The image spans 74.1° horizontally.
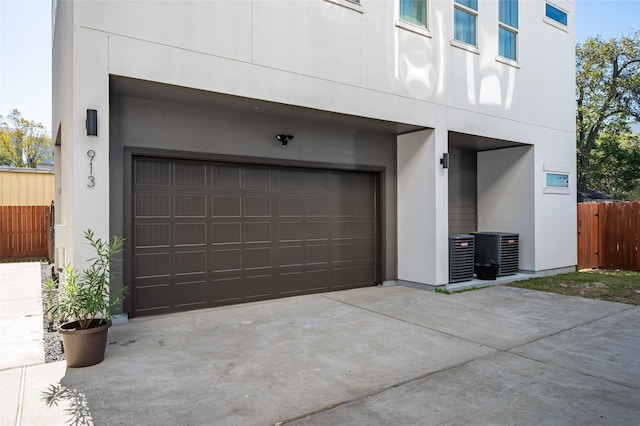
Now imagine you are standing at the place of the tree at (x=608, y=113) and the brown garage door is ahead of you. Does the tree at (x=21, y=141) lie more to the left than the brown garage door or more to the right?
right

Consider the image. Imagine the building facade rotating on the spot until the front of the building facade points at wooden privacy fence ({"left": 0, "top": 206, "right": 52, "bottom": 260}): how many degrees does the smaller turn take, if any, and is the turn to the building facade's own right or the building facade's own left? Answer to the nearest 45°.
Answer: approximately 180°

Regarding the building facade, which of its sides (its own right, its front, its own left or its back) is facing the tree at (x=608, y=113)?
left

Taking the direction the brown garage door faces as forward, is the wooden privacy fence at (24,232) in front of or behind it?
behind

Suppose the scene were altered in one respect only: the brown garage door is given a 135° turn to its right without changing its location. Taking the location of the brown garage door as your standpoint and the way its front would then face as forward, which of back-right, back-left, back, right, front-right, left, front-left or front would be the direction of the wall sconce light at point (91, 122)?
front-left

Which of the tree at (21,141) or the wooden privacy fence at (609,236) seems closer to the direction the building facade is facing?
the wooden privacy fence

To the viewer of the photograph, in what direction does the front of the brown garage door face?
facing the viewer and to the right of the viewer

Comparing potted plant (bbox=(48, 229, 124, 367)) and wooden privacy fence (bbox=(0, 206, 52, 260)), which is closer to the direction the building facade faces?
the potted plant

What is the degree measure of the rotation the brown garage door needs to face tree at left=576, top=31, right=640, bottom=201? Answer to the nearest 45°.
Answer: approximately 90° to its left

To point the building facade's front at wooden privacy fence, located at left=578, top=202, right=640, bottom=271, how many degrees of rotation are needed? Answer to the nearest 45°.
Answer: approximately 90° to its left

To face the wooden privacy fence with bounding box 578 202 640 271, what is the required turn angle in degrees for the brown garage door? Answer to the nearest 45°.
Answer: approximately 45° to its left

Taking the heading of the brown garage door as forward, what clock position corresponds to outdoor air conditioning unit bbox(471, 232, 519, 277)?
The outdoor air conditioning unit is roughly at 10 o'clock from the brown garage door.

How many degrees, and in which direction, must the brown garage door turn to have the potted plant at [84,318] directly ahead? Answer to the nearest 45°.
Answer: approximately 90° to its right

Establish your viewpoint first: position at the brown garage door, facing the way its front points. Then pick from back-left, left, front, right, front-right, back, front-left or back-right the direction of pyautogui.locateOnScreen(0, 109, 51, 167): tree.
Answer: back
